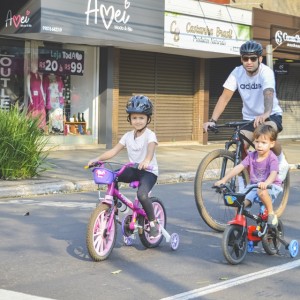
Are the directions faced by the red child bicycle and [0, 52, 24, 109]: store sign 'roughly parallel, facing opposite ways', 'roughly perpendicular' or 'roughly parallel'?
roughly perpendicular

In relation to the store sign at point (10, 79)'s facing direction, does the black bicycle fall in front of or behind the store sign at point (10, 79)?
in front

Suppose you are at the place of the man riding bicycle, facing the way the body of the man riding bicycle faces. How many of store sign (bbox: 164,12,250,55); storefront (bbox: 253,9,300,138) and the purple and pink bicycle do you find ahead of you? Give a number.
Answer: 1

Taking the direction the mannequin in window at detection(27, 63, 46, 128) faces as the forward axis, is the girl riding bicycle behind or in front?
in front

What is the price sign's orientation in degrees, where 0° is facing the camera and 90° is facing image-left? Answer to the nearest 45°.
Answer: approximately 0°

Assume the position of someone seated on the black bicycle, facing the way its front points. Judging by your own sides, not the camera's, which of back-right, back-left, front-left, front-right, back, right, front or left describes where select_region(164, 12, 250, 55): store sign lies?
back-right

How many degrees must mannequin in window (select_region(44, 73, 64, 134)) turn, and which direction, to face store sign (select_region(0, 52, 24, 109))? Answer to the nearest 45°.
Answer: approximately 45° to its right

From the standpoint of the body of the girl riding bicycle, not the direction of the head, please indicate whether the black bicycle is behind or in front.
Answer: behind

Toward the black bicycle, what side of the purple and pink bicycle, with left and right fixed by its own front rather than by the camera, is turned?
back

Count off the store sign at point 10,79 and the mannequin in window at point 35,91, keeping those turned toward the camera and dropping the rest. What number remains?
2
